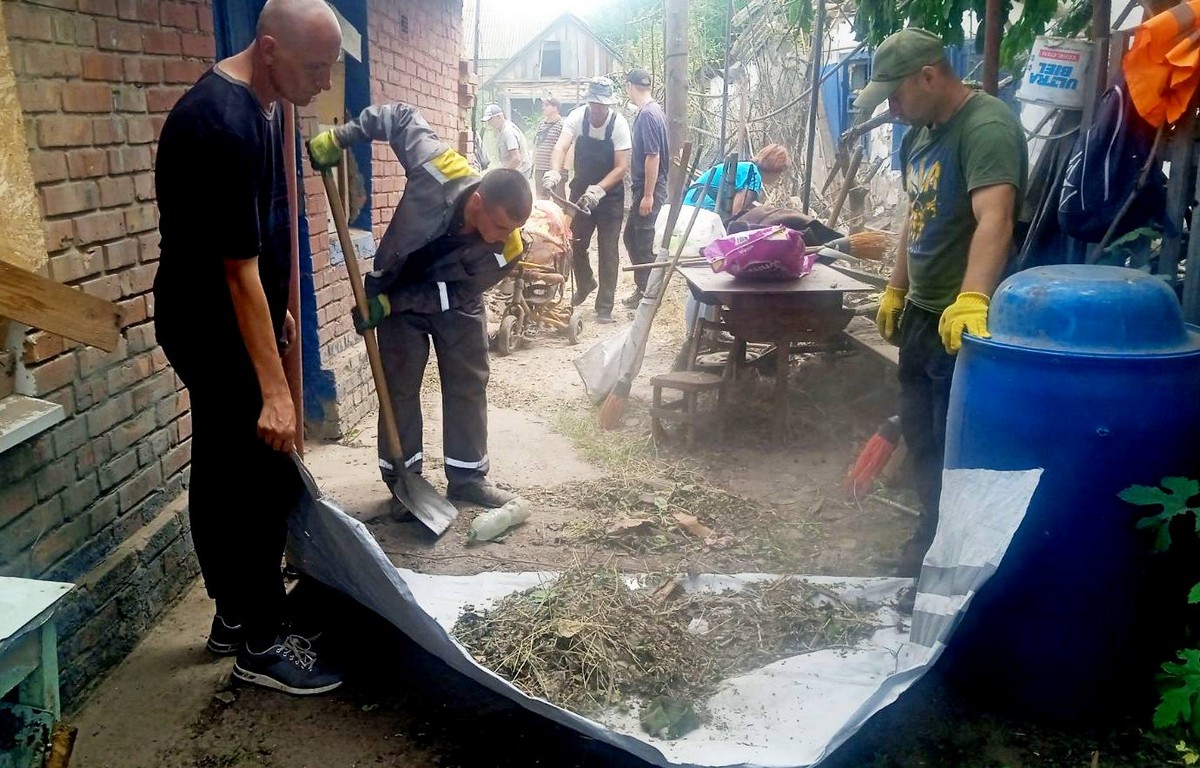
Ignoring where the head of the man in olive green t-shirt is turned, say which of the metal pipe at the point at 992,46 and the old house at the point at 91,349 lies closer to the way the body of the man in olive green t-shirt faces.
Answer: the old house

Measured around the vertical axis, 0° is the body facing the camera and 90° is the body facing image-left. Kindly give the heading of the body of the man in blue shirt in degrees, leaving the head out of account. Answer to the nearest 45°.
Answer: approximately 90°

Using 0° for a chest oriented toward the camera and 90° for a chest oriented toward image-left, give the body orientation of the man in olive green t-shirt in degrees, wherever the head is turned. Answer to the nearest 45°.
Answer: approximately 45°

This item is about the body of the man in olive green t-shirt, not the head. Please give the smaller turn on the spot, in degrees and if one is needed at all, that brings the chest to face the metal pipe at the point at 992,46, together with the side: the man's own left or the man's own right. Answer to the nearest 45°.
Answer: approximately 135° to the man's own right

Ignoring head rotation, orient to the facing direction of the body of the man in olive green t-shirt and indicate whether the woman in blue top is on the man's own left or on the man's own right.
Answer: on the man's own right

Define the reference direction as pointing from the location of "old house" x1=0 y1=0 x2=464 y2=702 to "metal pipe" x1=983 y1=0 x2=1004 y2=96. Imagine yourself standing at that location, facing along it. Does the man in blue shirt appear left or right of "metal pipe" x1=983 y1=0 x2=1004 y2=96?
left

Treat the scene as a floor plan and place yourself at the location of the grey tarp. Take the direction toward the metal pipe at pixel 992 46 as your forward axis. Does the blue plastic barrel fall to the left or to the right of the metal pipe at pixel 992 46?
right

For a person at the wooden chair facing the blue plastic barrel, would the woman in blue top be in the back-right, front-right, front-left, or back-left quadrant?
back-left
